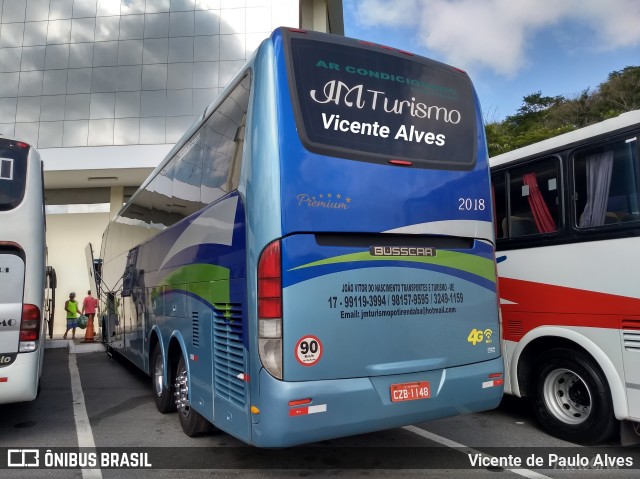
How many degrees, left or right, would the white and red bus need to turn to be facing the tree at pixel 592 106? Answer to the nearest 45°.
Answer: approximately 45° to its right

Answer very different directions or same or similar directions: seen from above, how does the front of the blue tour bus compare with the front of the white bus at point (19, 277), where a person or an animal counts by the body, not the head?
same or similar directions

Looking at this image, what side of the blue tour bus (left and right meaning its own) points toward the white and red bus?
right

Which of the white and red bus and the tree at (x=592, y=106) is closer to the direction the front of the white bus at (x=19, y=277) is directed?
the tree

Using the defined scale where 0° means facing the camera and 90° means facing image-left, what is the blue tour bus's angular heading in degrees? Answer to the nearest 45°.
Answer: approximately 135°

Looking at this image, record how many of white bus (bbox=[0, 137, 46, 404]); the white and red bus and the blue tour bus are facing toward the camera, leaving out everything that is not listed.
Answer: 0

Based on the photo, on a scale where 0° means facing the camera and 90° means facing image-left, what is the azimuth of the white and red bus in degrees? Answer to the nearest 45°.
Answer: approximately 135°

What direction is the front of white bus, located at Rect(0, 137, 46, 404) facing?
away from the camera

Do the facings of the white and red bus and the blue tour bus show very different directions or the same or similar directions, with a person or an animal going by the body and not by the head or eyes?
same or similar directions

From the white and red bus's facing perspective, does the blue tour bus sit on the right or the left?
on its left

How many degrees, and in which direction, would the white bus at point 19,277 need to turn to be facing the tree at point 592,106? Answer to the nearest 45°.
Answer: approximately 45° to its right

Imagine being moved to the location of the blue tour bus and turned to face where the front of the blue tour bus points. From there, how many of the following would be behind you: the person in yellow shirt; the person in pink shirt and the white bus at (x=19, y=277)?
0

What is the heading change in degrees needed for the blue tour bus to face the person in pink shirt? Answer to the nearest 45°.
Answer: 0° — it already faces them

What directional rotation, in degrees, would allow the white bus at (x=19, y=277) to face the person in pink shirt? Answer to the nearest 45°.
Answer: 0° — it already faces them

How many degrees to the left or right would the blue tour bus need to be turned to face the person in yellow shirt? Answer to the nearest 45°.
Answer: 0° — it already faces them
